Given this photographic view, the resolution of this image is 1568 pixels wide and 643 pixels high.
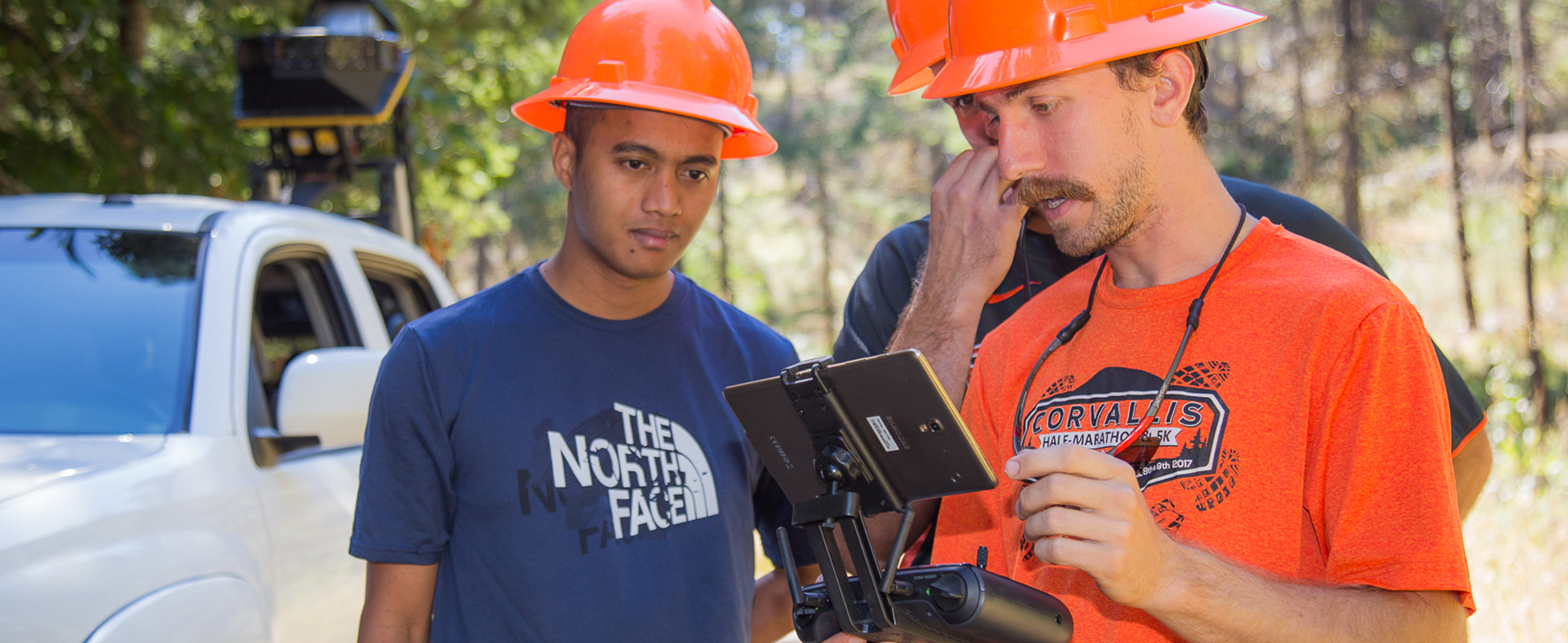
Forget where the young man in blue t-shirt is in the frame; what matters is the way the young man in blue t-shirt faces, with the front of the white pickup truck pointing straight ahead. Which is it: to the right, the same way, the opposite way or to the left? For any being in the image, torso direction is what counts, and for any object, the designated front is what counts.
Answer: to the left

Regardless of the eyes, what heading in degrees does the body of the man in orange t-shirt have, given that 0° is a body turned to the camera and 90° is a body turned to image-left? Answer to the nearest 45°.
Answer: approximately 45°

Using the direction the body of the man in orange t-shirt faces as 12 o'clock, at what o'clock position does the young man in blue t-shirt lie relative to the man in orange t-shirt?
The young man in blue t-shirt is roughly at 2 o'clock from the man in orange t-shirt.

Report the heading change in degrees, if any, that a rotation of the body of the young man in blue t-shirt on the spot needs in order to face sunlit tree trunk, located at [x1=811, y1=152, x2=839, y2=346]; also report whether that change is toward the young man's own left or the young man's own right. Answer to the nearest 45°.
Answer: approximately 135° to the young man's own left

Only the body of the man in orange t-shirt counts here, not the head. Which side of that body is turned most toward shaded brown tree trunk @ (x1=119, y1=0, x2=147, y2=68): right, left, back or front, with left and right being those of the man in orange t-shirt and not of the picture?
right

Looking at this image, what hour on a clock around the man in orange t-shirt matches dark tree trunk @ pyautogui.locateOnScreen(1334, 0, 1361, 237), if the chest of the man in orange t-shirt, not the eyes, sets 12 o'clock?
The dark tree trunk is roughly at 5 o'clock from the man in orange t-shirt.

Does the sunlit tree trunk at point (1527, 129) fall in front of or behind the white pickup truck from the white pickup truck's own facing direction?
behind

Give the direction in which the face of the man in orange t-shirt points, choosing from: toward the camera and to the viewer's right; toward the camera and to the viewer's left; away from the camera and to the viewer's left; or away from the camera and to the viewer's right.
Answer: toward the camera and to the viewer's left

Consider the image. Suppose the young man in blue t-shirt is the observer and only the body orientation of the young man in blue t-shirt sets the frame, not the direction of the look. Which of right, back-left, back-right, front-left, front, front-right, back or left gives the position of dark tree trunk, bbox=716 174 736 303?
back-left

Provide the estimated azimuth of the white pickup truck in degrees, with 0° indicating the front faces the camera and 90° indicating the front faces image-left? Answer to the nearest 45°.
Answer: approximately 45°

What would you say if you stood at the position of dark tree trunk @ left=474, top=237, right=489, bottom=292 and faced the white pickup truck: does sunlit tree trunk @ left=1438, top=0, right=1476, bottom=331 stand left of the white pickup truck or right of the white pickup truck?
left
